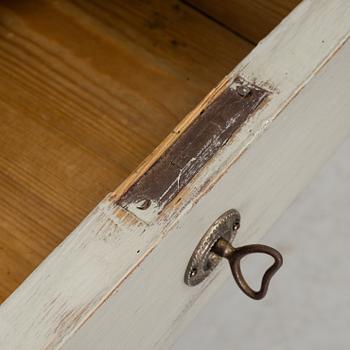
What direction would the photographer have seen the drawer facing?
facing the viewer and to the right of the viewer
